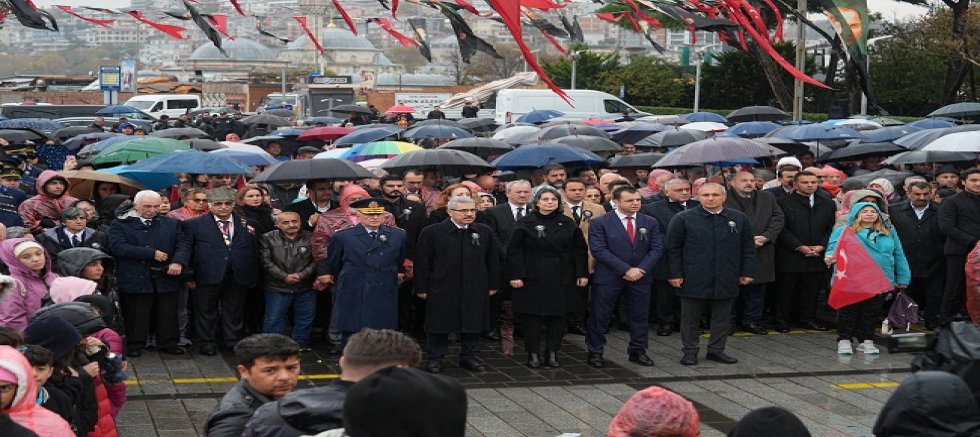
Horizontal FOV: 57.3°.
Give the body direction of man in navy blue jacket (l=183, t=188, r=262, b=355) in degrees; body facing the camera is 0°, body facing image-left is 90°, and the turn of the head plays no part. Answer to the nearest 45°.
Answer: approximately 0°

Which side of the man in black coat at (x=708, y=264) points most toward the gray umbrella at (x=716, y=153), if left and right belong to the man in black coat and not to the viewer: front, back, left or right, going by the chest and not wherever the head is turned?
back

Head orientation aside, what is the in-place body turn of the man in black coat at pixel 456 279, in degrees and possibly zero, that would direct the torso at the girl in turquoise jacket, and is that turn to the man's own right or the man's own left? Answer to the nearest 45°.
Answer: approximately 90° to the man's own left

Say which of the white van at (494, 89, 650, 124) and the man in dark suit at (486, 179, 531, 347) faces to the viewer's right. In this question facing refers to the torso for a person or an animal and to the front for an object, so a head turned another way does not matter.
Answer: the white van
